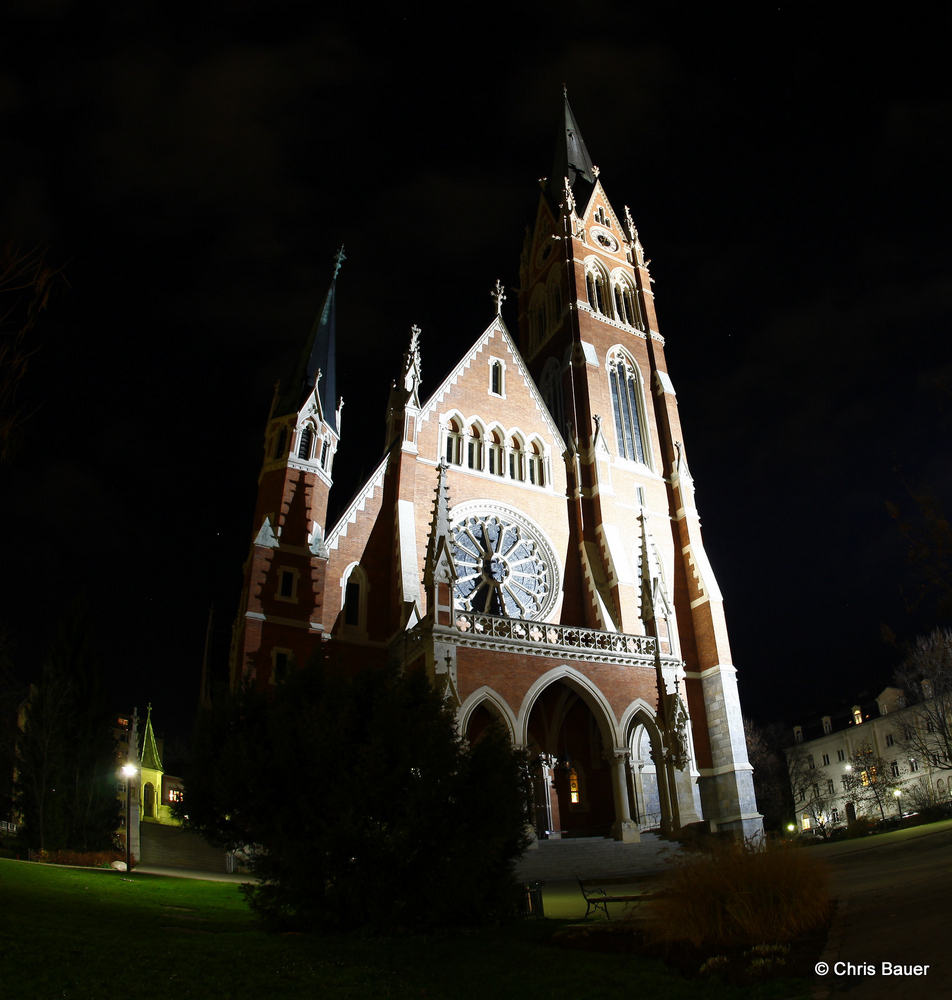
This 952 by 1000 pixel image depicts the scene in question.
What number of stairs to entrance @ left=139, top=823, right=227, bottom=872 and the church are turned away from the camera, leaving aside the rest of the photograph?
0

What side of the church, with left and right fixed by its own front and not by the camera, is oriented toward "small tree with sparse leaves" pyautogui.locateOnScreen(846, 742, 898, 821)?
left

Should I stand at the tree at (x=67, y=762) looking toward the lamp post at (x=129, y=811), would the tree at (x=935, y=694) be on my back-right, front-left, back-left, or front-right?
front-left

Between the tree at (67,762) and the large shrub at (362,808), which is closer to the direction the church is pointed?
the large shrub

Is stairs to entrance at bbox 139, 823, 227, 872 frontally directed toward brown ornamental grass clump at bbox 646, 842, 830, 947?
no

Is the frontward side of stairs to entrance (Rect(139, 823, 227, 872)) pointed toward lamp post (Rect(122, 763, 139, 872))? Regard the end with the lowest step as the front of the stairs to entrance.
no

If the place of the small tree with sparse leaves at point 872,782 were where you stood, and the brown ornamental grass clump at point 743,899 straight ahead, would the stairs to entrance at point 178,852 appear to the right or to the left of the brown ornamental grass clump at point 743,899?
right

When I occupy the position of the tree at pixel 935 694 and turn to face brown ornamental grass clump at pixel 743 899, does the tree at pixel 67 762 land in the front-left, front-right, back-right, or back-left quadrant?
front-right

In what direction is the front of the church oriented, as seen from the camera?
facing the viewer and to the right of the viewer
